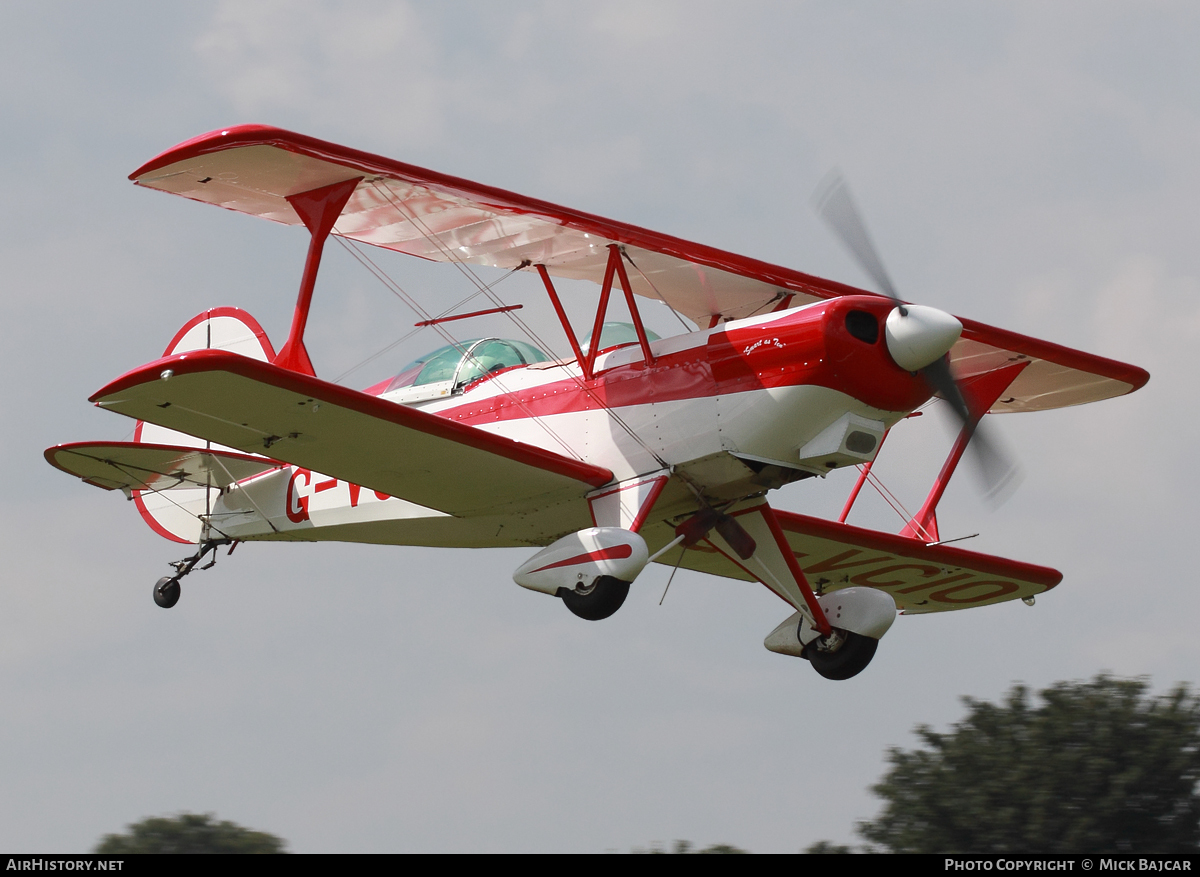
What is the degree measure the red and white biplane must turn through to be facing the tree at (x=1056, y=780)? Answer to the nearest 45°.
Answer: approximately 90° to its left
